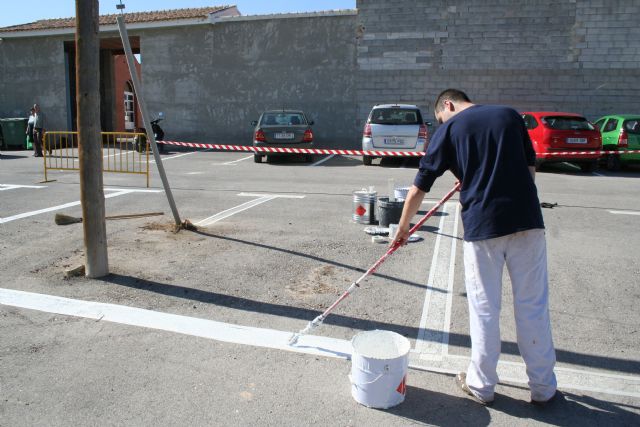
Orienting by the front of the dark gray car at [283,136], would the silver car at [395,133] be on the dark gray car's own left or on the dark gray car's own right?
on the dark gray car's own right

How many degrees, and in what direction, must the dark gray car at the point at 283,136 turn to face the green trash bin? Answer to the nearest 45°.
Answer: approximately 45° to its left

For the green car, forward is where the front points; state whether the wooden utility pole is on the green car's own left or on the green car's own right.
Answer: on the green car's own left

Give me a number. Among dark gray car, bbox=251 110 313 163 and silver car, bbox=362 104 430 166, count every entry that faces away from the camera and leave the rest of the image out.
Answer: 2

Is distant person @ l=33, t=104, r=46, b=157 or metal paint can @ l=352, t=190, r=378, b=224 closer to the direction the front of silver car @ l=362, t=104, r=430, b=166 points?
the distant person

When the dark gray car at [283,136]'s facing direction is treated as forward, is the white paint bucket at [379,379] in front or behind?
behind

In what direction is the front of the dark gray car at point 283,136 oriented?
away from the camera

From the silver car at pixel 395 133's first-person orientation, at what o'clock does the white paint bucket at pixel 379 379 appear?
The white paint bucket is roughly at 6 o'clock from the silver car.

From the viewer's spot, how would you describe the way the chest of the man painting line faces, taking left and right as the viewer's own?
facing away from the viewer and to the left of the viewer

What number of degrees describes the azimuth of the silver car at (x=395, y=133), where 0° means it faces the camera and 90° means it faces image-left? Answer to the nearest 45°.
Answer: approximately 180°

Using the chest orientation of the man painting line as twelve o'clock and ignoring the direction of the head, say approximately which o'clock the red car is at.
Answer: The red car is roughly at 2 o'clock from the man painting line.

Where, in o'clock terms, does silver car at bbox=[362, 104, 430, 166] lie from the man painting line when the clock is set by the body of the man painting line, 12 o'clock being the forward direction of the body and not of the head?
The silver car is roughly at 1 o'clock from the man painting line.

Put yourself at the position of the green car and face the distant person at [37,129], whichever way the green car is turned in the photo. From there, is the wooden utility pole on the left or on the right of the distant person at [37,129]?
left

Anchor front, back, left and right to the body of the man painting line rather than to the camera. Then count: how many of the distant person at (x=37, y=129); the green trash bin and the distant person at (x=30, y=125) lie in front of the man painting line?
3

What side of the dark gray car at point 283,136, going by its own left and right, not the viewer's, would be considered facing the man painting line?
back

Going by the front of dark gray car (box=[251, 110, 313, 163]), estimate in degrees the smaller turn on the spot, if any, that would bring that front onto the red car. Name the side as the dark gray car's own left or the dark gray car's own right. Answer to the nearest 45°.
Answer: approximately 90° to the dark gray car's own right

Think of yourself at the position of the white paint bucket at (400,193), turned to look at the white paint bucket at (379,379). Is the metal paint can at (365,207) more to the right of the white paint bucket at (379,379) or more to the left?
right

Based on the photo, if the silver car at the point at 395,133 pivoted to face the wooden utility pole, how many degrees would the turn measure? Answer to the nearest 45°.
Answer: approximately 180°

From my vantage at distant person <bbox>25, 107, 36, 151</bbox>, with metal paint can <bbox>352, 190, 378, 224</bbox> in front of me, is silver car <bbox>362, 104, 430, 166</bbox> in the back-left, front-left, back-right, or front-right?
front-left
